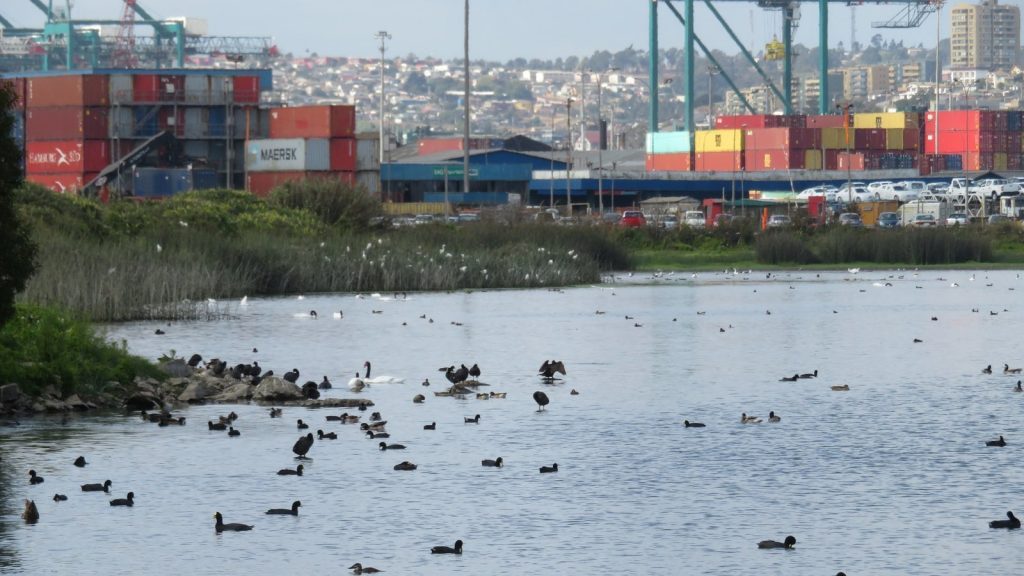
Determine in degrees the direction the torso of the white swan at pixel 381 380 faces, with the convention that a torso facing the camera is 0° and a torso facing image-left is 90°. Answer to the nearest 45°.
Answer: approximately 90°

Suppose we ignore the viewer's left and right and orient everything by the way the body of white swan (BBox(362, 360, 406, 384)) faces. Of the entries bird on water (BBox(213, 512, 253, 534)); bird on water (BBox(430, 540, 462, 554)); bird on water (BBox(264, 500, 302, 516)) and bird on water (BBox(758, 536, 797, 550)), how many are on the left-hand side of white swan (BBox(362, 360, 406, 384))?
4

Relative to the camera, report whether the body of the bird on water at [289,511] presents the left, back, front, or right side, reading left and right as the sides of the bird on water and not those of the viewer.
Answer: right

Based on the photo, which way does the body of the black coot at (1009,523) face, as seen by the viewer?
to the viewer's right

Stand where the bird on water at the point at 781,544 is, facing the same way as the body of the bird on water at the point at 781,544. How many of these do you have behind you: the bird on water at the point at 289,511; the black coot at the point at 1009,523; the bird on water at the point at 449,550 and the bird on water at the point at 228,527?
3

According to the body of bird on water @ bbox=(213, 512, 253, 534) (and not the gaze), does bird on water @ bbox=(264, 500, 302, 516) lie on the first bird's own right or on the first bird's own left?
on the first bird's own right

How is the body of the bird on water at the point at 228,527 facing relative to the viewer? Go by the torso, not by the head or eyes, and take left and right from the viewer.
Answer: facing to the left of the viewer

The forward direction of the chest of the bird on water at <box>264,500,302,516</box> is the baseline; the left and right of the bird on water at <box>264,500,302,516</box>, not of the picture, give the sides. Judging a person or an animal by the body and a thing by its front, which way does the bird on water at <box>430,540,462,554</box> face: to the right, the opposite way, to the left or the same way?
the same way

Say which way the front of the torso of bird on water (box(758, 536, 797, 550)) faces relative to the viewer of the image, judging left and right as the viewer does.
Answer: facing to the right of the viewer

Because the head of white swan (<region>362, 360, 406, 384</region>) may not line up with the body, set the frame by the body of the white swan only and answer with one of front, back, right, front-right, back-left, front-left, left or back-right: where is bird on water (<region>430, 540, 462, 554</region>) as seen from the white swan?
left

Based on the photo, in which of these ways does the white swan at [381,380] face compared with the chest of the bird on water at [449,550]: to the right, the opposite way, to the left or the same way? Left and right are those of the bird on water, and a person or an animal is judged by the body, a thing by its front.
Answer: the opposite way

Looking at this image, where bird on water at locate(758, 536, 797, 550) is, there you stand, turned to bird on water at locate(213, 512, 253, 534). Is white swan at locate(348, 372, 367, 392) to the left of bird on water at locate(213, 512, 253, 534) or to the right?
right

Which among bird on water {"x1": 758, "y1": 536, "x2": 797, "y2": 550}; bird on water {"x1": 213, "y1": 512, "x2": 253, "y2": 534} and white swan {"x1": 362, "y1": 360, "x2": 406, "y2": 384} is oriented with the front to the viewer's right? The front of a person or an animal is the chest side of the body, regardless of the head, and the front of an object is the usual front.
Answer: bird on water {"x1": 758, "y1": 536, "x2": 797, "y2": 550}

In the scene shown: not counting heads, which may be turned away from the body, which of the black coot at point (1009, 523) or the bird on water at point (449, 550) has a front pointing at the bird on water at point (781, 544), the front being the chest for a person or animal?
the bird on water at point (449, 550)

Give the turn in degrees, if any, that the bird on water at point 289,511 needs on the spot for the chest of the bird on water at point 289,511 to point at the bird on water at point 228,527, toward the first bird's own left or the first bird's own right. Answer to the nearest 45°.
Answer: approximately 135° to the first bird's own right

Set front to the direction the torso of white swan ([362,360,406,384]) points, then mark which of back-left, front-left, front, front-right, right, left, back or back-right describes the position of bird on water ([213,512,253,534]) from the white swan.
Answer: left

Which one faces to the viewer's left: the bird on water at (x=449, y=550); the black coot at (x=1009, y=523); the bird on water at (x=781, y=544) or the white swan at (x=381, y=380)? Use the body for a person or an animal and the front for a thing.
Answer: the white swan

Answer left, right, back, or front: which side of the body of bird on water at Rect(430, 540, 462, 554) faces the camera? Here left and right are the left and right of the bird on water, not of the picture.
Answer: right

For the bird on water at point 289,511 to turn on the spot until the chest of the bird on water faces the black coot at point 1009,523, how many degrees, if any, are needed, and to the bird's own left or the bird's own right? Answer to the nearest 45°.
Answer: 0° — it already faces it

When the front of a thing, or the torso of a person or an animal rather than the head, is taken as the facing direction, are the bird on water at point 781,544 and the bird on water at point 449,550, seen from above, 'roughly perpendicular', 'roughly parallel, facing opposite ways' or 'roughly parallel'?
roughly parallel

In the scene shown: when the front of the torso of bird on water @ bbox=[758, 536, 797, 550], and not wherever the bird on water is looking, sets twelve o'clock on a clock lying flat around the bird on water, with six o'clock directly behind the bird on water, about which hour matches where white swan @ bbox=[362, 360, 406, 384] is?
The white swan is roughly at 8 o'clock from the bird on water.

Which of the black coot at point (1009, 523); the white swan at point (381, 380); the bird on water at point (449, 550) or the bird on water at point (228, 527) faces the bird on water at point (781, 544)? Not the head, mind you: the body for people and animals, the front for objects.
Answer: the bird on water at point (449, 550)

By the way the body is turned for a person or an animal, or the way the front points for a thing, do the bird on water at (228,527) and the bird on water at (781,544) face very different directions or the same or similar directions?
very different directions
